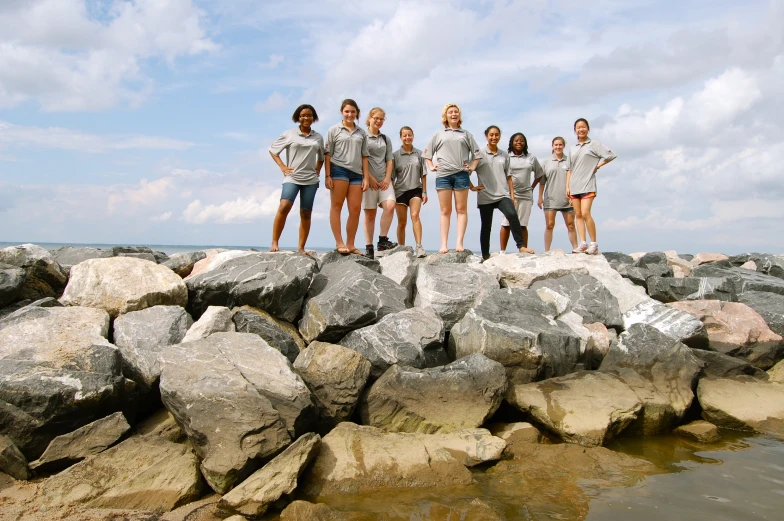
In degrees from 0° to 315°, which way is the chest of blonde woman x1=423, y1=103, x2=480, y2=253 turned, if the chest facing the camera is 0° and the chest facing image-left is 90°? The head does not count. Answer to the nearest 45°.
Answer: approximately 0°

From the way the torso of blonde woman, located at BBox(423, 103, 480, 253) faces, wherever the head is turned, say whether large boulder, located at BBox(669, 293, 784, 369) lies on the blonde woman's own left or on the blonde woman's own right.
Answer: on the blonde woman's own left

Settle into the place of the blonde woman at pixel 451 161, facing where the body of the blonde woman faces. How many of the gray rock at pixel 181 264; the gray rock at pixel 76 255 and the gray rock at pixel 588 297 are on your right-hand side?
2

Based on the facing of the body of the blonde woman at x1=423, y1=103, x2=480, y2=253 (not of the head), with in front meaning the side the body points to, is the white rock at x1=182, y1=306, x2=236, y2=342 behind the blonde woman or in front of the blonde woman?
in front

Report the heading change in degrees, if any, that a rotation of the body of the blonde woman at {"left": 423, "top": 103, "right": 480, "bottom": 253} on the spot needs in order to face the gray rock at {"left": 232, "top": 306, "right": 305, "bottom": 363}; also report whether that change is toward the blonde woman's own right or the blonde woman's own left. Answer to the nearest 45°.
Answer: approximately 45° to the blonde woman's own right

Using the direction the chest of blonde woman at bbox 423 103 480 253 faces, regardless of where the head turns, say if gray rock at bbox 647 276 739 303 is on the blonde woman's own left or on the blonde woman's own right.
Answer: on the blonde woman's own left

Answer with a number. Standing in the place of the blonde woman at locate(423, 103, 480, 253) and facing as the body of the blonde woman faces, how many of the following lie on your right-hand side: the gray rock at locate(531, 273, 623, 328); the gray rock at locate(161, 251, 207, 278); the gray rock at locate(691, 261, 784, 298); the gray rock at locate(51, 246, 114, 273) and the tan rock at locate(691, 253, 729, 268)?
2

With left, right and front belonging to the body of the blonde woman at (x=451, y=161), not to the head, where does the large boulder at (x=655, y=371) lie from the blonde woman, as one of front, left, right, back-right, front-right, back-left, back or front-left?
front-left

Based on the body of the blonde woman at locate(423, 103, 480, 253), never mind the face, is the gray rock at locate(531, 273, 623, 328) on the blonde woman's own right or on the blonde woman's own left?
on the blonde woman's own left

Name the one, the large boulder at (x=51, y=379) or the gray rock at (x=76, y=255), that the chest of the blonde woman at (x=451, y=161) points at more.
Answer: the large boulder

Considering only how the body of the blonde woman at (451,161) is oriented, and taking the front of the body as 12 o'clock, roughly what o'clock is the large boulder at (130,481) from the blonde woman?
The large boulder is roughly at 1 o'clock from the blonde woman.
